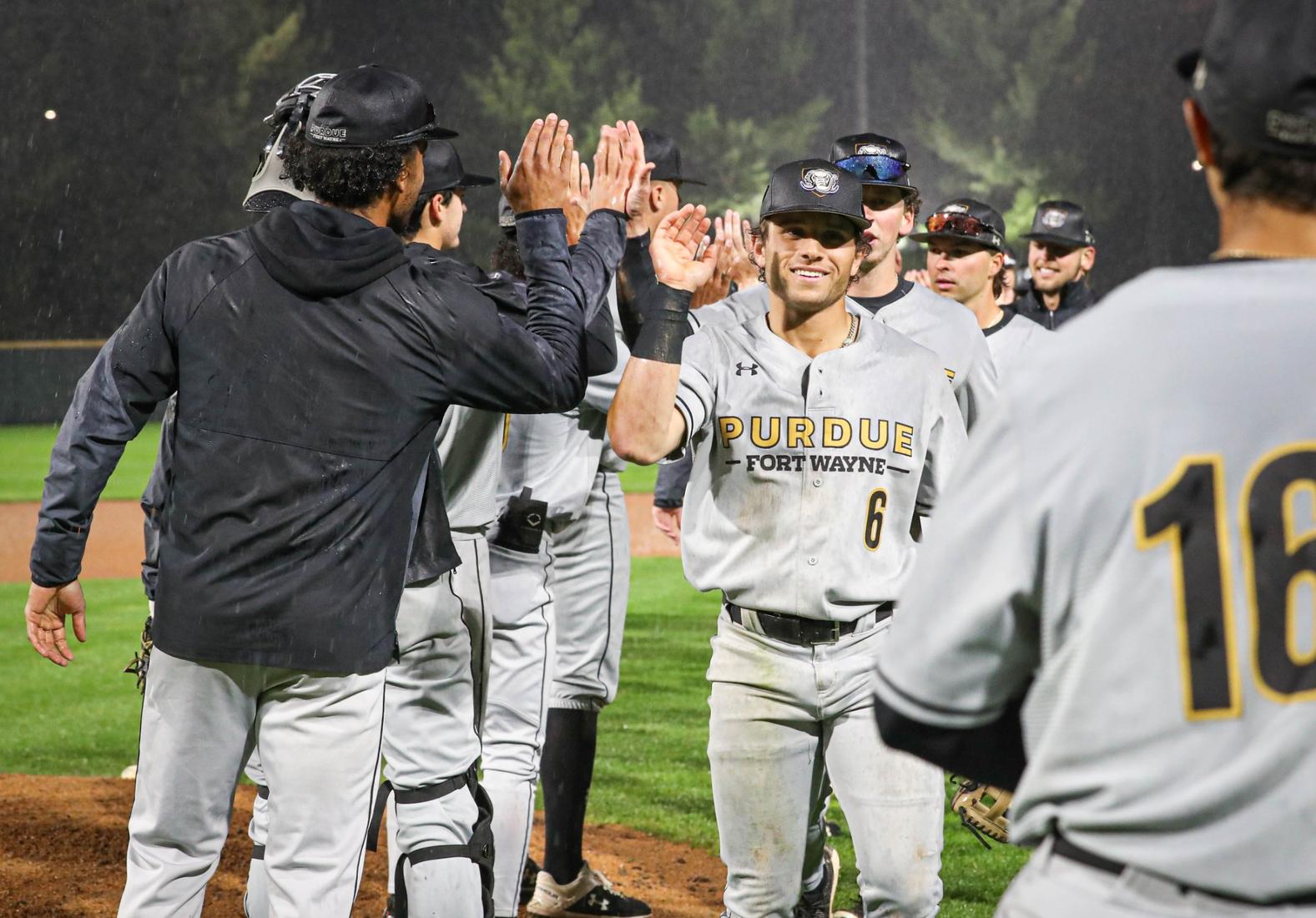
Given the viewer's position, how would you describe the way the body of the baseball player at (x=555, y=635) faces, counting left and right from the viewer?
facing to the right of the viewer

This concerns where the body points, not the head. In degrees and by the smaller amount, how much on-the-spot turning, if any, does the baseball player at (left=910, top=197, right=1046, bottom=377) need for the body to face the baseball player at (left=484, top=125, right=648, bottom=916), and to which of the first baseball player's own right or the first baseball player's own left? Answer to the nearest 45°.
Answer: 0° — they already face them

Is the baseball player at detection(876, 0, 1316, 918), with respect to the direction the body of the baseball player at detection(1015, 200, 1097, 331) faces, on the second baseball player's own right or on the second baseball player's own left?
on the second baseball player's own left

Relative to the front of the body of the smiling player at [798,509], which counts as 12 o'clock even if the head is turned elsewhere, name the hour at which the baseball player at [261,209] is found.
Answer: The baseball player is roughly at 3 o'clock from the smiling player.

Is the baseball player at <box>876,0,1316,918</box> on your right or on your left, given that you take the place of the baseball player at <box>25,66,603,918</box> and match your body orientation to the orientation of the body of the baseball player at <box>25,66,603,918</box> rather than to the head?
on your right

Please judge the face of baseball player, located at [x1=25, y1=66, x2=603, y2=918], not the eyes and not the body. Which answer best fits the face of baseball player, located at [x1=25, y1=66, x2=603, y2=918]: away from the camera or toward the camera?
away from the camera

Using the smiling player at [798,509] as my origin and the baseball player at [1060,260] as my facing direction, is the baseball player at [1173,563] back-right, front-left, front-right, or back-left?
back-right

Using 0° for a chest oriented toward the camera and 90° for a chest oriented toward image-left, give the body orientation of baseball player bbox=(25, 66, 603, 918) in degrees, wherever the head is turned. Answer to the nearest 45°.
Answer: approximately 225°
